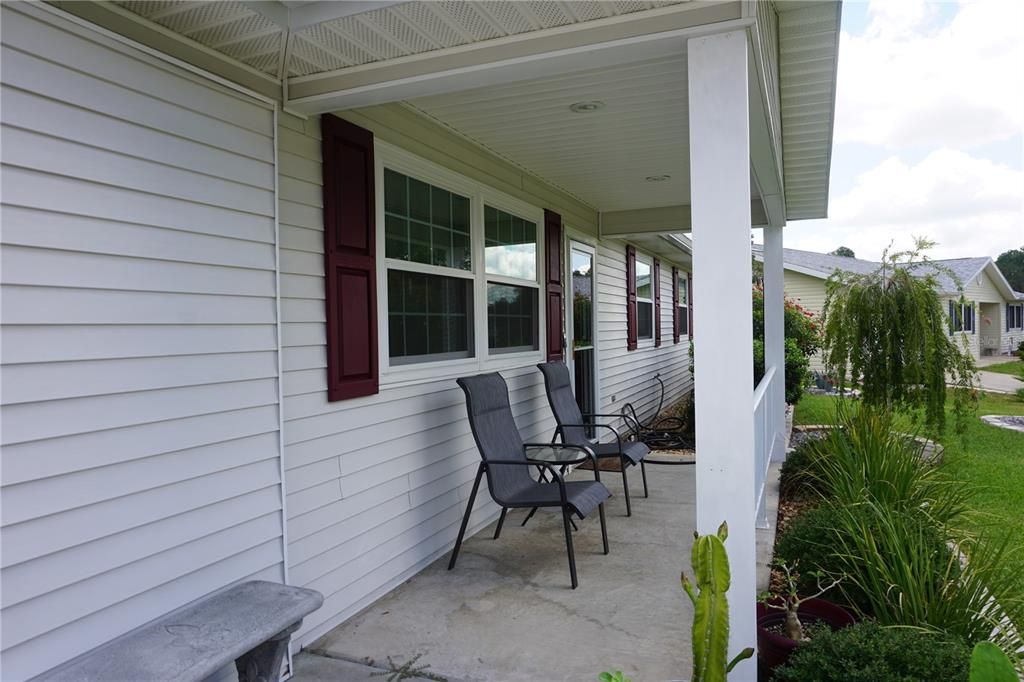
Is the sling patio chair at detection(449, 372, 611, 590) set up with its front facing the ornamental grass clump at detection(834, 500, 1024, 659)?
yes

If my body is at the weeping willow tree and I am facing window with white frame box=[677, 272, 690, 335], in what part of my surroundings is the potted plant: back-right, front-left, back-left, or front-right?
back-left

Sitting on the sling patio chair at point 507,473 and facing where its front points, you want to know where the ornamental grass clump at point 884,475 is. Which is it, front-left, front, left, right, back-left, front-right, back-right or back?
front-left

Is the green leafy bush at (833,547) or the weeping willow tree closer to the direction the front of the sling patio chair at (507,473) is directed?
the green leafy bush

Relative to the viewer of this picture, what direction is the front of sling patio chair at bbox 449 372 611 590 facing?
facing the viewer and to the right of the viewer

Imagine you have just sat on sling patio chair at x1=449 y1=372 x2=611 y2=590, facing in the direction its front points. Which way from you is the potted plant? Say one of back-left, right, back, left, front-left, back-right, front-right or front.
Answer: front

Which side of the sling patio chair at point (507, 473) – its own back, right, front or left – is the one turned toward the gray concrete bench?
right

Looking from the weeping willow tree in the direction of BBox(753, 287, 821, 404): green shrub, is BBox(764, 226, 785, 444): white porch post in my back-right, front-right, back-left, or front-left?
front-left

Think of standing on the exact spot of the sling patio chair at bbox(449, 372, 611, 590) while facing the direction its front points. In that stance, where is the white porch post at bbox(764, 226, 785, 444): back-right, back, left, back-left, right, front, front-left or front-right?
left

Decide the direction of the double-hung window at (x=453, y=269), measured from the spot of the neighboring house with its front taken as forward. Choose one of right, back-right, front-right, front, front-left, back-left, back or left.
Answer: front-right

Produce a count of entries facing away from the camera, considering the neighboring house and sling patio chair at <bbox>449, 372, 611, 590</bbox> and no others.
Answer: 0

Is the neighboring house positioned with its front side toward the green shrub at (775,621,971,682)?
no
